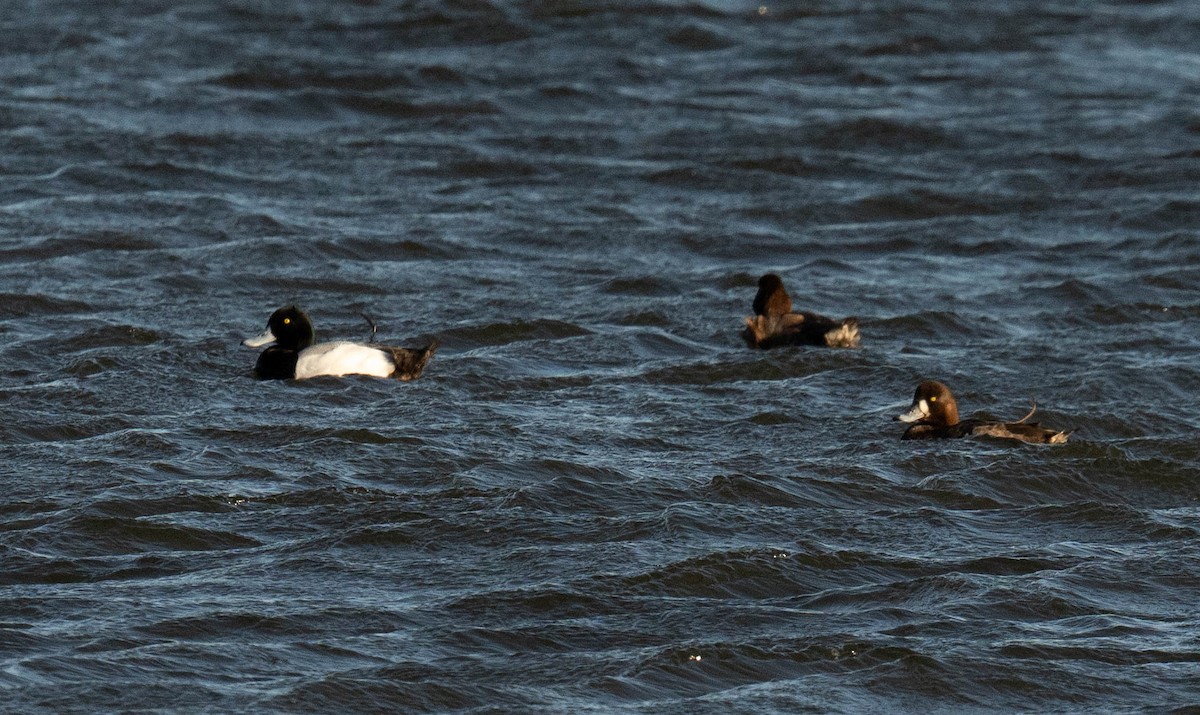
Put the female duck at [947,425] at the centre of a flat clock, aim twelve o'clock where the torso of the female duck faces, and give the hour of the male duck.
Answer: The male duck is roughly at 12 o'clock from the female duck.

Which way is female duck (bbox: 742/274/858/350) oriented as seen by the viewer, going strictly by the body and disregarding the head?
to the viewer's left

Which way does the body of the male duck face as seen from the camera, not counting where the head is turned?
to the viewer's left

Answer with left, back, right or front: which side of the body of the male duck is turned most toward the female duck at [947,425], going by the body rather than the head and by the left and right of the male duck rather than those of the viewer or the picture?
back

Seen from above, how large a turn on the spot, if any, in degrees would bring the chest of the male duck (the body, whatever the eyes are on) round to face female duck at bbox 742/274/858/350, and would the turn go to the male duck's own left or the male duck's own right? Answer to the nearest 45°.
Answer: approximately 180°

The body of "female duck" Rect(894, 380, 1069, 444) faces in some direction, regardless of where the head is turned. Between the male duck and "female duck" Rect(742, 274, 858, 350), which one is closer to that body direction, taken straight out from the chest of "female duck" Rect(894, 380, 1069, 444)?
the male duck

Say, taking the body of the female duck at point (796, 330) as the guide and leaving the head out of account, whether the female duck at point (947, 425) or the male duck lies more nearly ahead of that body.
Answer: the male duck

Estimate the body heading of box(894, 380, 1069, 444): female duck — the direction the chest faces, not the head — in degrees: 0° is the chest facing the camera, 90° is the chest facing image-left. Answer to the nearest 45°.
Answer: approximately 90°
